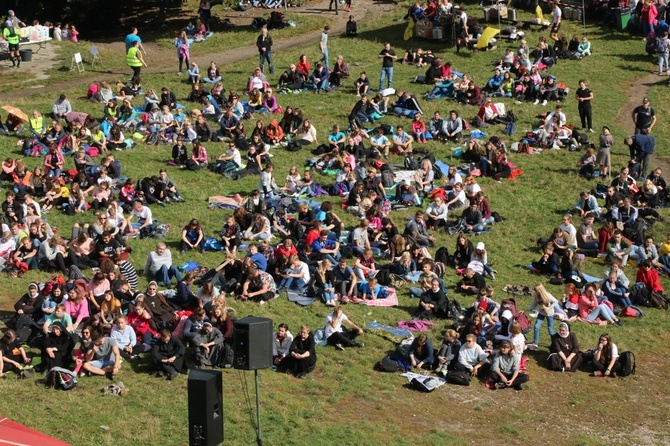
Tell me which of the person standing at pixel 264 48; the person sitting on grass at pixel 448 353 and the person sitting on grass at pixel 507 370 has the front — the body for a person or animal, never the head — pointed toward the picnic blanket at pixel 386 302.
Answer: the person standing

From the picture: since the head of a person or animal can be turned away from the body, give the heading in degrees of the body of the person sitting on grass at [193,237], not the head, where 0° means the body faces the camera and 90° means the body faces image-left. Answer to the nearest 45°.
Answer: approximately 0°

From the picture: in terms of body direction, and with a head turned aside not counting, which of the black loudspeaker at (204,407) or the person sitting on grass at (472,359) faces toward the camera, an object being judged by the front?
the person sitting on grass

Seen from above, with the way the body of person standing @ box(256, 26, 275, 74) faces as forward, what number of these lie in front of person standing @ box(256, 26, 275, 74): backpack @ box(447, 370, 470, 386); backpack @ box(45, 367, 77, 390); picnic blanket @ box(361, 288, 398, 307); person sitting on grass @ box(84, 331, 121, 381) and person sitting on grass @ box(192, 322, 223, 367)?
5

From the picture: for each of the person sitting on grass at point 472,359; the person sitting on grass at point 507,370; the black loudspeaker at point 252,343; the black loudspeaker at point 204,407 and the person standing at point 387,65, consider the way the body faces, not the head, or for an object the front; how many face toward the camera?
3

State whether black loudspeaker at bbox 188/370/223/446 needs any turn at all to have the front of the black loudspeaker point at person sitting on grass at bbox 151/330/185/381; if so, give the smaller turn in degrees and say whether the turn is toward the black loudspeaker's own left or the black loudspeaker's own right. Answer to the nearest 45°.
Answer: approximately 45° to the black loudspeaker's own left

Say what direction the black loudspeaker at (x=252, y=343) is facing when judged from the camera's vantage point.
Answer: facing away from the viewer and to the right of the viewer

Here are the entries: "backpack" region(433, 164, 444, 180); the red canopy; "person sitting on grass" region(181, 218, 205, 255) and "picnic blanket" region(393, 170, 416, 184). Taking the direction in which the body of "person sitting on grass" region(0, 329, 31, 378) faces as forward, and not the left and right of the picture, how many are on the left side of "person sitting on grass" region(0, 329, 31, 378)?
3

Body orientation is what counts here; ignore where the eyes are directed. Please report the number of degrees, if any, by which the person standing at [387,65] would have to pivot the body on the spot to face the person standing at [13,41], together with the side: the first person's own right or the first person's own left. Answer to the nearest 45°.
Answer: approximately 90° to the first person's own right

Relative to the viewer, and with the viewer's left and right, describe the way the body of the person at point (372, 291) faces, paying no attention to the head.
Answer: facing the viewer and to the left of the viewer

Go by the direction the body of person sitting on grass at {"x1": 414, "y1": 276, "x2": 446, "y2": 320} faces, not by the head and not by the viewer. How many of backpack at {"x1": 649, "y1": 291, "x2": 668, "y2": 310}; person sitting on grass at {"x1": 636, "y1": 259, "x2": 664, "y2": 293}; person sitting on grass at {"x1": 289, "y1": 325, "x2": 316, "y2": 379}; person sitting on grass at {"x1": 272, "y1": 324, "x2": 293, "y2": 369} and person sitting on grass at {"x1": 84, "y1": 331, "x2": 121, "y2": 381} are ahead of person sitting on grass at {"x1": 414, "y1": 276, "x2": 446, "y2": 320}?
3

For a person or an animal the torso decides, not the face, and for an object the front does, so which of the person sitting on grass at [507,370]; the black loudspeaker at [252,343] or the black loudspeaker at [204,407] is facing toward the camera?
the person sitting on grass

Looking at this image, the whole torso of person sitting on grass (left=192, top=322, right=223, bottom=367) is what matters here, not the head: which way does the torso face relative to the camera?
toward the camera

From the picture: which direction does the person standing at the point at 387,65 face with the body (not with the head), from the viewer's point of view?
toward the camera

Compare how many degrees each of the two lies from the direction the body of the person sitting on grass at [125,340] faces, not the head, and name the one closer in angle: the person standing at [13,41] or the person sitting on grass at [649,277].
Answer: the person sitting on grass

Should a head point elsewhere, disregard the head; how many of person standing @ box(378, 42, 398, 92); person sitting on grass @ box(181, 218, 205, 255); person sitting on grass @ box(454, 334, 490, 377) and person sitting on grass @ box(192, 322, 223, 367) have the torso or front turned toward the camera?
4

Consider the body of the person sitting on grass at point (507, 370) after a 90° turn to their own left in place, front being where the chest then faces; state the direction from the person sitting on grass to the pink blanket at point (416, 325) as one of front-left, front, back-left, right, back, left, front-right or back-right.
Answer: back-left

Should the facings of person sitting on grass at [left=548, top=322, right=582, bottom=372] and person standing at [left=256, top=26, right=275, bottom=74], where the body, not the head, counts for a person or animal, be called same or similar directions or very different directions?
same or similar directions

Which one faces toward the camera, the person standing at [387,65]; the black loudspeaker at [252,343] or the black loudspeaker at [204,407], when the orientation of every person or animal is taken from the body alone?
the person standing

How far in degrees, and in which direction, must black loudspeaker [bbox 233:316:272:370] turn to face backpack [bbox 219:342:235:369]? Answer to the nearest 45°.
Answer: approximately 45° to its left
